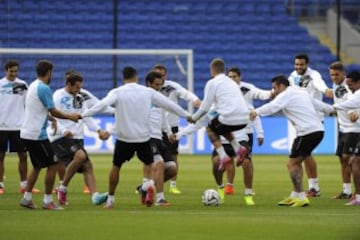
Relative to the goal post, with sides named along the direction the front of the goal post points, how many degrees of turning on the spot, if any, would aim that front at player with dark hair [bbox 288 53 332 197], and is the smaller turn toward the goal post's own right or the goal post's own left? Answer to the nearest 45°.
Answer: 0° — it already faces them

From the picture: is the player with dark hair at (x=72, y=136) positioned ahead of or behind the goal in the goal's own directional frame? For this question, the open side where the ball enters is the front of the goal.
ahead

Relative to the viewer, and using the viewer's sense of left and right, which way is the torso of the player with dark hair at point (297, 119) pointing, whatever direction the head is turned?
facing to the left of the viewer

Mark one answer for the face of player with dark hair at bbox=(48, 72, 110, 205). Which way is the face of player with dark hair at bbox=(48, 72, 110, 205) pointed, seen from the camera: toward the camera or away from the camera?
toward the camera

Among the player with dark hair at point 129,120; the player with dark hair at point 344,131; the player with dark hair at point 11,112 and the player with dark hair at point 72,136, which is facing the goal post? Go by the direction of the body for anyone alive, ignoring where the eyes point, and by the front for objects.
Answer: the player with dark hair at point 129,120

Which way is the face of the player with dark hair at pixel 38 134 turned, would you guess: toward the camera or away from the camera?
away from the camera

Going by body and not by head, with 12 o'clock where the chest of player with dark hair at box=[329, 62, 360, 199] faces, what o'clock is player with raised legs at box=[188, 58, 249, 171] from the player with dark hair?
The player with raised legs is roughly at 12 o'clock from the player with dark hair.

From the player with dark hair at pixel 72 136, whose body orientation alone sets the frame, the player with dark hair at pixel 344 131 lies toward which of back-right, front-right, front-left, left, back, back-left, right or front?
front-left

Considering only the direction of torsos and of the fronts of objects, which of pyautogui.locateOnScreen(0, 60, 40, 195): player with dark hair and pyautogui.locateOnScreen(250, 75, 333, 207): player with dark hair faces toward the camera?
pyautogui.locateOnScreen(0, 60, 40, 195): player with dark hair

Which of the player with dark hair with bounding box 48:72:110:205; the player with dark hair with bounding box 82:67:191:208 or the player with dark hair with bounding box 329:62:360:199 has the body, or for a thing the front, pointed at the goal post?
the player with dark hair with bounding box 82:67:191:208

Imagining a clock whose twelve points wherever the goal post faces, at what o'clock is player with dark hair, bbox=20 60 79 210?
The player with dark hair is roughly at 12 o'clock from the goal post.

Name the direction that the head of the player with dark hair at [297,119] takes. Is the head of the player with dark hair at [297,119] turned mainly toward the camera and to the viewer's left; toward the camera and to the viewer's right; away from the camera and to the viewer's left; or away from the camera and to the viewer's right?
toward the camera and to the viewer's left

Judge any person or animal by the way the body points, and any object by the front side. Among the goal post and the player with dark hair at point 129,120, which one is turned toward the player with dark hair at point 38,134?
the goal post

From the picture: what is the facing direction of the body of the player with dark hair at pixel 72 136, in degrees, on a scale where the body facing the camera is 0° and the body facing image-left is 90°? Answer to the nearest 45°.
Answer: approximately 315°

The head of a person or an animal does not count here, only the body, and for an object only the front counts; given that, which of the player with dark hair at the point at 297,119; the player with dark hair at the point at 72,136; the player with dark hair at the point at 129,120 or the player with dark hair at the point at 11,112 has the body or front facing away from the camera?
the player with dark hair at the point at 129,120

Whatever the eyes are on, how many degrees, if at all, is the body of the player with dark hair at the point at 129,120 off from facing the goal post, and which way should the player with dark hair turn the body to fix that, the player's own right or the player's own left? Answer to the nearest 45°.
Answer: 0° — they already face it

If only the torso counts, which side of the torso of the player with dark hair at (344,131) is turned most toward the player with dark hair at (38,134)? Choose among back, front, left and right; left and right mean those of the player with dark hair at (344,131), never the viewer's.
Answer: front

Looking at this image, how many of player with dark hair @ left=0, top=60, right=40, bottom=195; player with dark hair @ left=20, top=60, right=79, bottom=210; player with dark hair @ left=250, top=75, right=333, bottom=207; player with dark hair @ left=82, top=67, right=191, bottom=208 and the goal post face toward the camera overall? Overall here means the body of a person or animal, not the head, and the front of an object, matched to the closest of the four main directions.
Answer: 2
